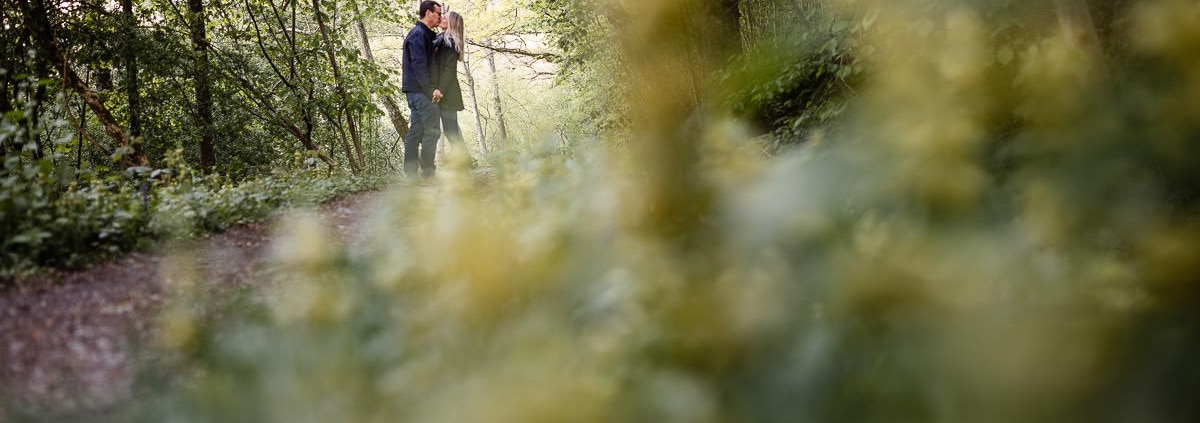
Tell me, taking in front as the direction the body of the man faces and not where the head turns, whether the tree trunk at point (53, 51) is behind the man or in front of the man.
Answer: behind

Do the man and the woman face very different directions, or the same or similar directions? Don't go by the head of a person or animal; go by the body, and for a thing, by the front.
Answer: very different directions

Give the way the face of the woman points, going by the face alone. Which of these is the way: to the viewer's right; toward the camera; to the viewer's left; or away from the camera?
to the viewer's left

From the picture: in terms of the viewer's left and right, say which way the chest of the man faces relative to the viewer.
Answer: facing to the right of the viewer

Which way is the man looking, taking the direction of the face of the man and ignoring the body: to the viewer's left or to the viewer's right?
to the viewer's right

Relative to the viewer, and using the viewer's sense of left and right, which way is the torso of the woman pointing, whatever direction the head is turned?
facing to the left of the viewer
